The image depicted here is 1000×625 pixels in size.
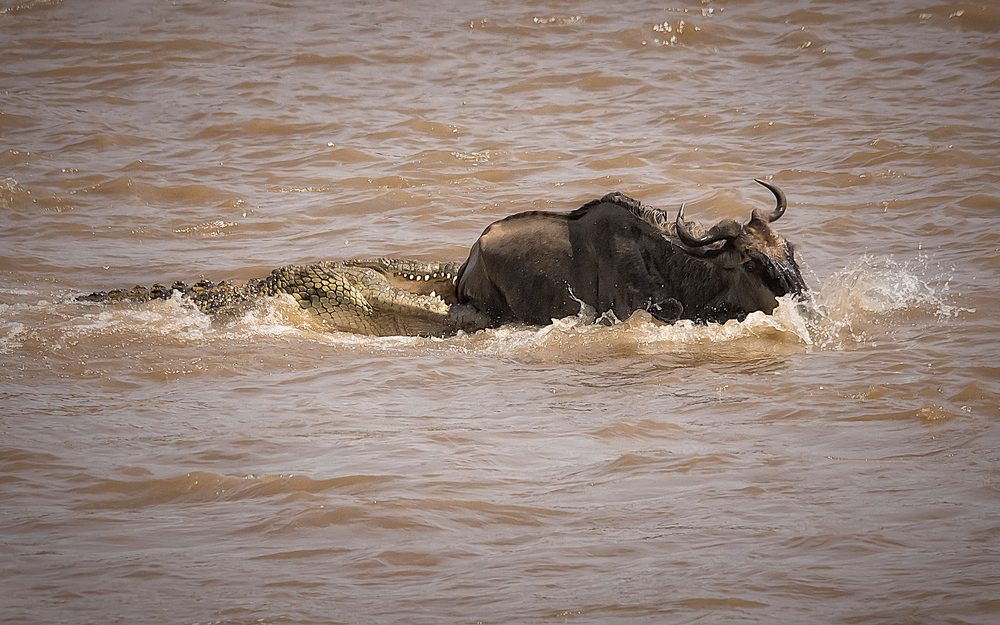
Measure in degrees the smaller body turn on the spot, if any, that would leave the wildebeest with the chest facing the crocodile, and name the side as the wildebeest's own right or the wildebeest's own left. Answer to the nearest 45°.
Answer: approximately 180°

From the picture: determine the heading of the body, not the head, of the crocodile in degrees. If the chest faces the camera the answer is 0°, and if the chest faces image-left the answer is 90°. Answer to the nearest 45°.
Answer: approximately 270°

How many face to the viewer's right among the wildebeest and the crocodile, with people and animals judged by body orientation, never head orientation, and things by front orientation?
2

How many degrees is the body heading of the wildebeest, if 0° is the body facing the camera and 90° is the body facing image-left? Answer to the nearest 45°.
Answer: approximately 270°

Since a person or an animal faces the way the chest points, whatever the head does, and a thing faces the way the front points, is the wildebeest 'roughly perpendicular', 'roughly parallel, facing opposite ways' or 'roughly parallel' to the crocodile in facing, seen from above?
roughly parallel

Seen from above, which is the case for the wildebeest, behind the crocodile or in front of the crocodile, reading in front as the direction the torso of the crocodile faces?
in front
